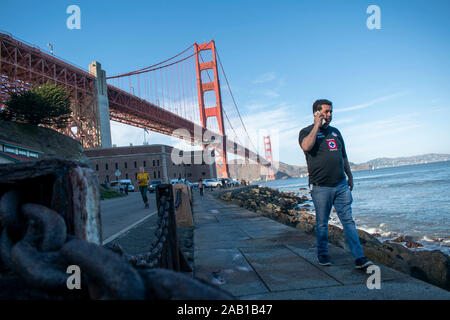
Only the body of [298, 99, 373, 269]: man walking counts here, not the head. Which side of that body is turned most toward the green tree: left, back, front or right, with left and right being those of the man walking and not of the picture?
back

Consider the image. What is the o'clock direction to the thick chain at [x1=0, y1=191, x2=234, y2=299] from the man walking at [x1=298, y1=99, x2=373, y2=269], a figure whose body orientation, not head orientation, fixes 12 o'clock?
The thick chain is roughly at 2 o'clock from the man walking.

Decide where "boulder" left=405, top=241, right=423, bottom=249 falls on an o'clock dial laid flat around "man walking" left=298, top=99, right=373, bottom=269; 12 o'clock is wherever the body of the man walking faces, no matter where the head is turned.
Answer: The boulder is roughly at 8 o'clock from the man walking.

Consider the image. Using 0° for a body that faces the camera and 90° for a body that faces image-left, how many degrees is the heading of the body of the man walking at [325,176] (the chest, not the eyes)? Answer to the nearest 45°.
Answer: approximately 315°

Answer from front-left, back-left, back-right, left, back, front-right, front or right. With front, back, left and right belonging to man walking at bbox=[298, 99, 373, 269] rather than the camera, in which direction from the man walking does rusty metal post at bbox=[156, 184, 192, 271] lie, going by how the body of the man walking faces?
right

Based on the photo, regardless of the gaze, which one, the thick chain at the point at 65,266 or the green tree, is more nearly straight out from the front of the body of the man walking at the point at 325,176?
the thick chain
